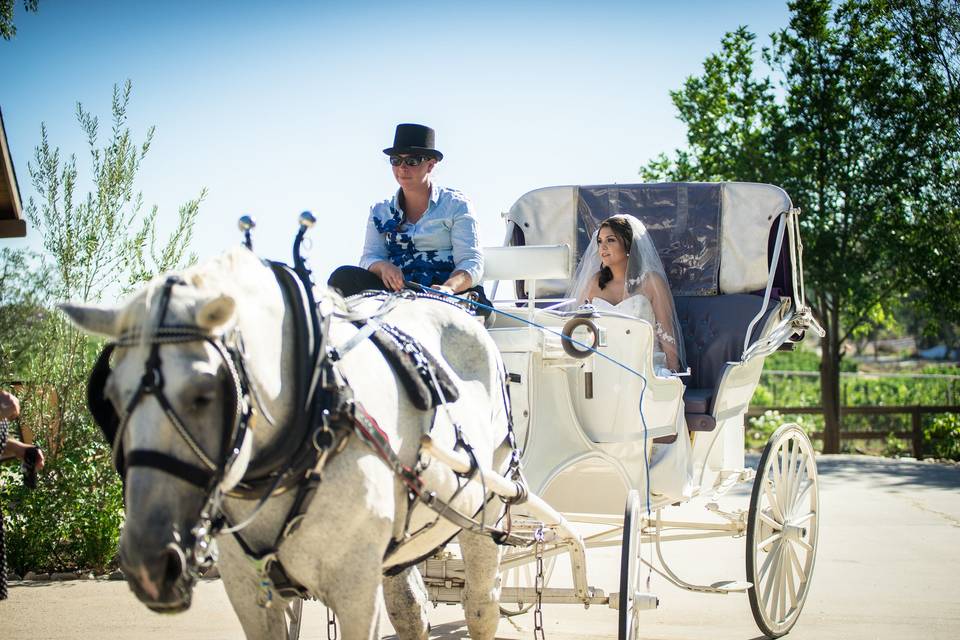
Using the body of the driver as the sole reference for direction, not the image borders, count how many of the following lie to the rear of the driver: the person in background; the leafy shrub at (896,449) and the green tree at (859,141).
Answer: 2

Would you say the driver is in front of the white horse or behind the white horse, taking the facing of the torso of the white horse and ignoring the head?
behind

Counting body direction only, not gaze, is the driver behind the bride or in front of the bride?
in front

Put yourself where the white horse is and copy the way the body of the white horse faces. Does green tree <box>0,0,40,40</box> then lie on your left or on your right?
on your right

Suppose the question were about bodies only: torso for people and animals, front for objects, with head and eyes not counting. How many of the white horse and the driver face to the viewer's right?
0

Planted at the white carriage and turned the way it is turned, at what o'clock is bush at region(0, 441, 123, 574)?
The bush is roughly at 2 o'clock from the white carriage.

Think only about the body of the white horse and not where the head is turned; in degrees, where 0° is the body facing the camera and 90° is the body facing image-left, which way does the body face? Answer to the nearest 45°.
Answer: approximately 45°

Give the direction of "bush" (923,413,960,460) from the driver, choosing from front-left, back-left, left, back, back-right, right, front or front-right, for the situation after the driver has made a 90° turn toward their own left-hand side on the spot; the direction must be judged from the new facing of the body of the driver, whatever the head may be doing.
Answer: left

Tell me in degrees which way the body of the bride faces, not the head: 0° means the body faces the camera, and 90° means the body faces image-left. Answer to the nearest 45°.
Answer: approximately 45°

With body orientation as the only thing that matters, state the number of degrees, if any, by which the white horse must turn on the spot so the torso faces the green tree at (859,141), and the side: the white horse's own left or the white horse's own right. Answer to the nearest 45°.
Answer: approximately 180°

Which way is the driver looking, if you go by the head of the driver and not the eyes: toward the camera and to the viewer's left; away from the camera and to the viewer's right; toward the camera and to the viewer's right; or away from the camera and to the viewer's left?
toward the camera and to the viewer's left

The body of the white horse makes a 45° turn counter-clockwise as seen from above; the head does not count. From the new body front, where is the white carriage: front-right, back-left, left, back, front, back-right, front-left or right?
back-left

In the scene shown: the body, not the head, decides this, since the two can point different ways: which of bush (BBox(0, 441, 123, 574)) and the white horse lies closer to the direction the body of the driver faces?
the white horse
